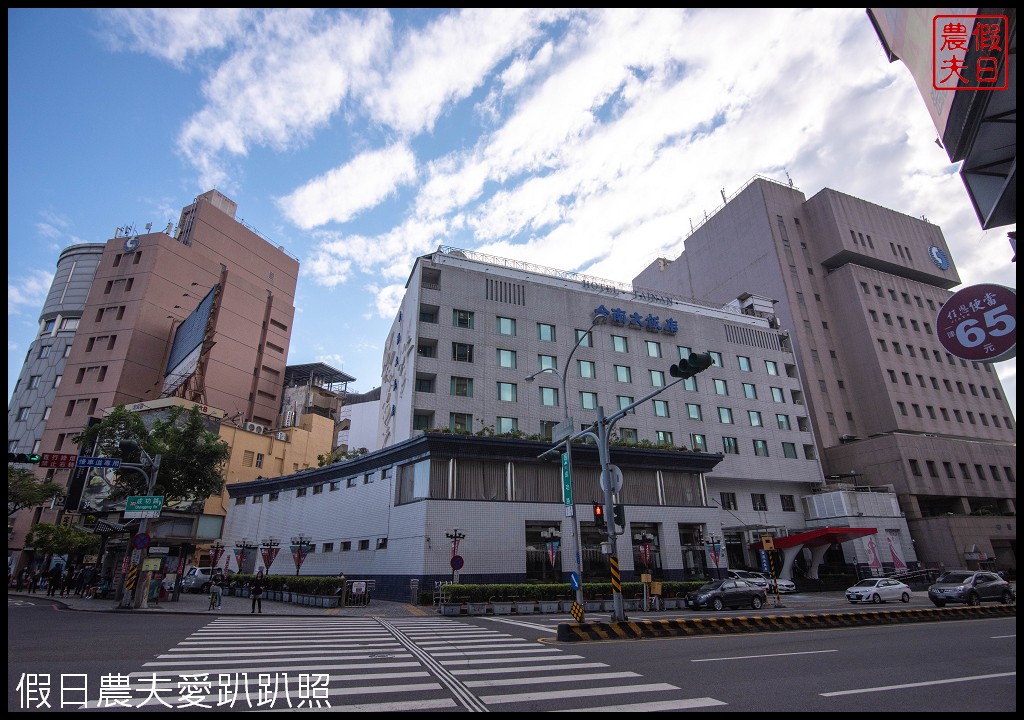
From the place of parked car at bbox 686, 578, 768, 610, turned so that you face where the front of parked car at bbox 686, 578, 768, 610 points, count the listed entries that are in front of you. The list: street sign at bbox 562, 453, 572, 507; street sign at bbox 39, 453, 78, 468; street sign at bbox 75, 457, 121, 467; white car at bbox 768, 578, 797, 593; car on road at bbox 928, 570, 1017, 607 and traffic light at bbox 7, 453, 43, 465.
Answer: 4

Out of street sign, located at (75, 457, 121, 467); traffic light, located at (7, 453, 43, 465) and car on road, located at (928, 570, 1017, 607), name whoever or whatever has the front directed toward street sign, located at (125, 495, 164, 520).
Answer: the car on road

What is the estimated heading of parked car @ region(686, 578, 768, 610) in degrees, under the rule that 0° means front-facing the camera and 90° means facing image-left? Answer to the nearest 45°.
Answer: approximately 45°

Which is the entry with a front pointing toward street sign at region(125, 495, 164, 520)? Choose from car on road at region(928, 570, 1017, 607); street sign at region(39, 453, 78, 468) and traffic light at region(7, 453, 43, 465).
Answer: the car on road

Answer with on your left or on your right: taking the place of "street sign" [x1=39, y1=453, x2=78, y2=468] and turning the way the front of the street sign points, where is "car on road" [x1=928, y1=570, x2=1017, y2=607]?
on your left

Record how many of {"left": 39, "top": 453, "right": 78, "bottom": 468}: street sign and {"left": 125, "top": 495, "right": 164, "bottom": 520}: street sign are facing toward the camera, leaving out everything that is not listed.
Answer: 2

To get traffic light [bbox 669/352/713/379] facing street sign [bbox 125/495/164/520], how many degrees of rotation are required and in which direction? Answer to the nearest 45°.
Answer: approximately 45° to its right

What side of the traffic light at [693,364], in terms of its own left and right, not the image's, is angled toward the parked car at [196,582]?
right

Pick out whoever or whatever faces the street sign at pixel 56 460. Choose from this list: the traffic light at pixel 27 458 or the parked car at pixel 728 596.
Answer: the parked car

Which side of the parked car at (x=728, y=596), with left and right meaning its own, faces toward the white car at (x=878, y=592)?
back
